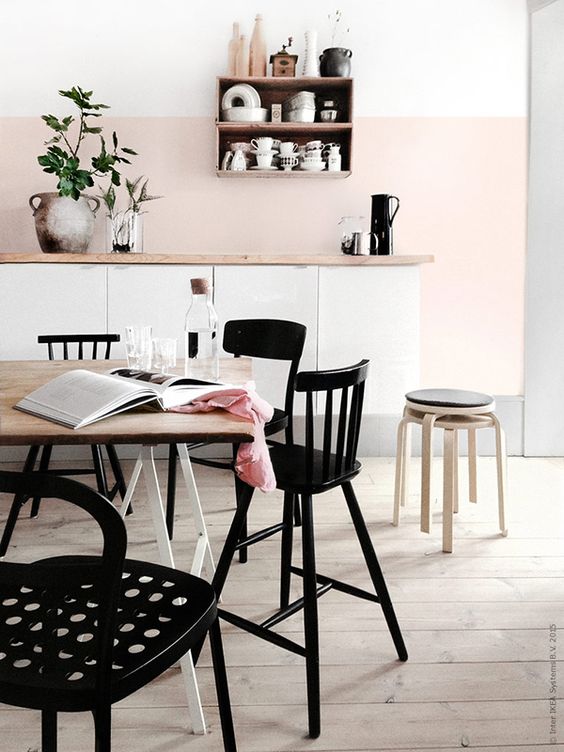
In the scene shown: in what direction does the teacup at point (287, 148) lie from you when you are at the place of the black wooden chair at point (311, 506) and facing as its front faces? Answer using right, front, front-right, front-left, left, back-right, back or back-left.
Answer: front-right

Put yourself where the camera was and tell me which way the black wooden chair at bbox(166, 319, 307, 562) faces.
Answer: facing the viewer and to the left of the viewer

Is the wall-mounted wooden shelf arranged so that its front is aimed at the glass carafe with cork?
yes

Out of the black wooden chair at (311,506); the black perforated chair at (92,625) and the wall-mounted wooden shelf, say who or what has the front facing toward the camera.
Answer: the wall-mounted wooden shelf

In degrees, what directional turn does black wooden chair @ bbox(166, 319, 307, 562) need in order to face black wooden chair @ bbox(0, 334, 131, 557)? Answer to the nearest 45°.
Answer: approximately 90° to its right

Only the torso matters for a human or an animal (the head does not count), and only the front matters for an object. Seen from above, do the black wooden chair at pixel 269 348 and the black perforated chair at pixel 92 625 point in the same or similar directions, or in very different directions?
very different directions

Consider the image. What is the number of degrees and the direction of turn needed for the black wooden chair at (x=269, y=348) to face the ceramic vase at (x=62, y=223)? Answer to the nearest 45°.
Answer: approximately 90° to its right

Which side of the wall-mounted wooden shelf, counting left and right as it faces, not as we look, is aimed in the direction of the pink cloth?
front

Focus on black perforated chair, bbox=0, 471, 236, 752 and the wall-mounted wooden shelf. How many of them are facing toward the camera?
1

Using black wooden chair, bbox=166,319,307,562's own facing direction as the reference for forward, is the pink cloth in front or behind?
in front

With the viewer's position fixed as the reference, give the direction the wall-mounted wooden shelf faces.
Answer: facing the viewer

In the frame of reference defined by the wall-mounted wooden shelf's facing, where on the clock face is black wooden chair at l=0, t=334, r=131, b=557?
The black wooden chair is roughly at 1 o'clock from the wall-mounted wooden shelf.
